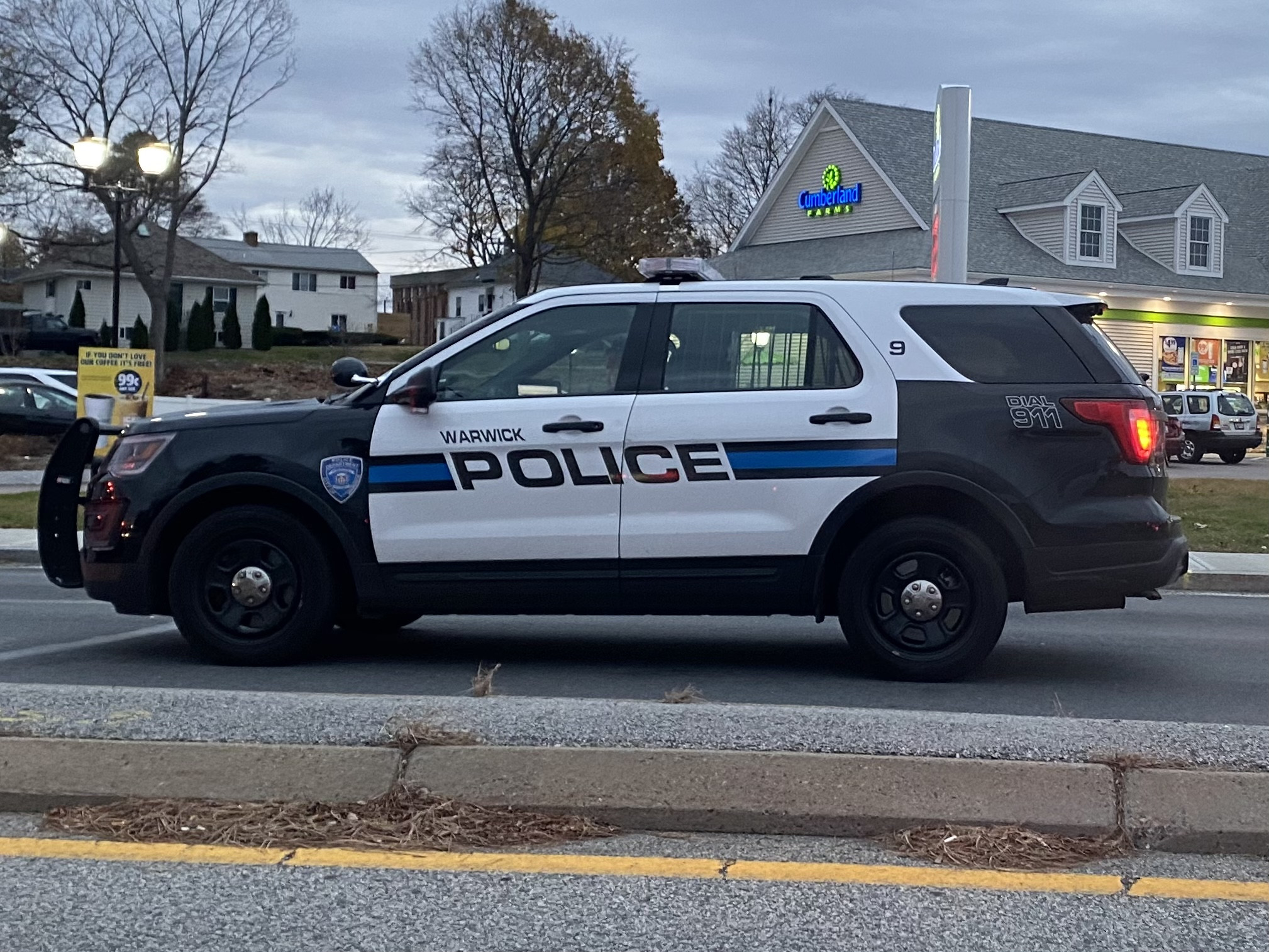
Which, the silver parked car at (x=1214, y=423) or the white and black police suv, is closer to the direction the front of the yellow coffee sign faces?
the white and black police suv

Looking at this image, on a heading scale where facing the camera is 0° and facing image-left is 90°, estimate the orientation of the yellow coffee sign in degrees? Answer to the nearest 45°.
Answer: approximately 0°

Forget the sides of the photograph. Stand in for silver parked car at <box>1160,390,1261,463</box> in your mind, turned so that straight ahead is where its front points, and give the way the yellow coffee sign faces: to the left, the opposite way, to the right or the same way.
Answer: the opposite way

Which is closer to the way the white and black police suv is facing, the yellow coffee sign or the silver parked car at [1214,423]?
the yellow coffee sign

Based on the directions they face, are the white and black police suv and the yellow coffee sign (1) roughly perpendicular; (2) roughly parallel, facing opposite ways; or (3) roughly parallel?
roughly perpendicular

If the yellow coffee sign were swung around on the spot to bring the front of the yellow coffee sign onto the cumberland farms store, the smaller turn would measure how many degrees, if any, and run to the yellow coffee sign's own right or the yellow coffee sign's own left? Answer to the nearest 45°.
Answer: approximately 135° to the yellow coffee sign's own left

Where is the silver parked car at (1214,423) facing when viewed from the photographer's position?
facing away from the viewer and to the left of the viewer

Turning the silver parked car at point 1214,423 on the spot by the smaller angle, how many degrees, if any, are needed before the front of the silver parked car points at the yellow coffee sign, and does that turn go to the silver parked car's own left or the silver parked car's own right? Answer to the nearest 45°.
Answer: approximately 90° to the silver parked car's own left

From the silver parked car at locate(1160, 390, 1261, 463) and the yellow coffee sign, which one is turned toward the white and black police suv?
the yellow coffee sign

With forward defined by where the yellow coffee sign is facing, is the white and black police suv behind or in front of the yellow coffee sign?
in front

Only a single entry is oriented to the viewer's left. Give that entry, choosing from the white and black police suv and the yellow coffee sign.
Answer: the white and black police suv

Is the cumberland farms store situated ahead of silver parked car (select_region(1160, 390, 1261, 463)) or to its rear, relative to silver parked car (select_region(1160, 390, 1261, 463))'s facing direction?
ahead

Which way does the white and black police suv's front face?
to the viewer's left

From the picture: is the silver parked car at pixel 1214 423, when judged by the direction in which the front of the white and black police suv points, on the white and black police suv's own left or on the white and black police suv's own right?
on the white and black police suv's own right

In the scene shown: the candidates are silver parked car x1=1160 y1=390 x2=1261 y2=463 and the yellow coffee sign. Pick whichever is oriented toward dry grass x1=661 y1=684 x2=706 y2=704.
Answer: the yellow coffee sign
